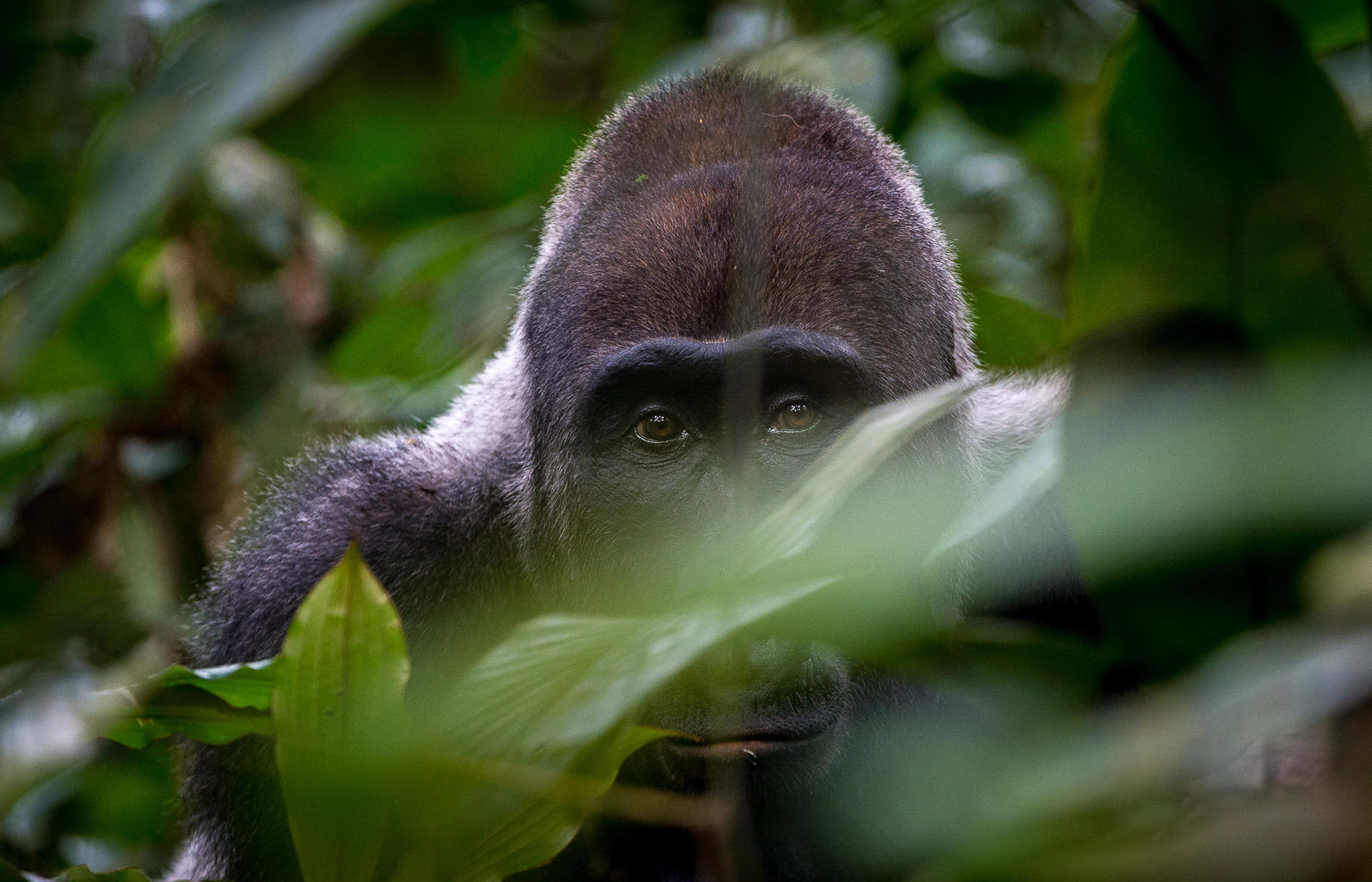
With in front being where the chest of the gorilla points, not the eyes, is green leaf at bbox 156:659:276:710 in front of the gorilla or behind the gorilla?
in front

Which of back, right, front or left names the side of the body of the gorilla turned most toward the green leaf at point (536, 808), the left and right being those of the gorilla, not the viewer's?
front

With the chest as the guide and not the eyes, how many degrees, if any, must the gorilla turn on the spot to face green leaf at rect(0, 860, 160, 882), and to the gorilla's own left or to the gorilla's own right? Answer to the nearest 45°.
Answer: approximately 45° to the gorilla's own right

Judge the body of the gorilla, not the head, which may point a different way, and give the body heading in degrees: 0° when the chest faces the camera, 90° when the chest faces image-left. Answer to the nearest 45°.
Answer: approximately 0°

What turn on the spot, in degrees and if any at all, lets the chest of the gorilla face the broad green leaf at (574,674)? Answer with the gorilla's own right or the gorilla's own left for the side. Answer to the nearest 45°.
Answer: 0° — it already faces it

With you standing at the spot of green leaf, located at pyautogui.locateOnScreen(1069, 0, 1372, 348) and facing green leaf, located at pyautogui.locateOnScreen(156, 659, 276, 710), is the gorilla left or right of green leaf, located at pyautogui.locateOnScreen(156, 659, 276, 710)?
right
